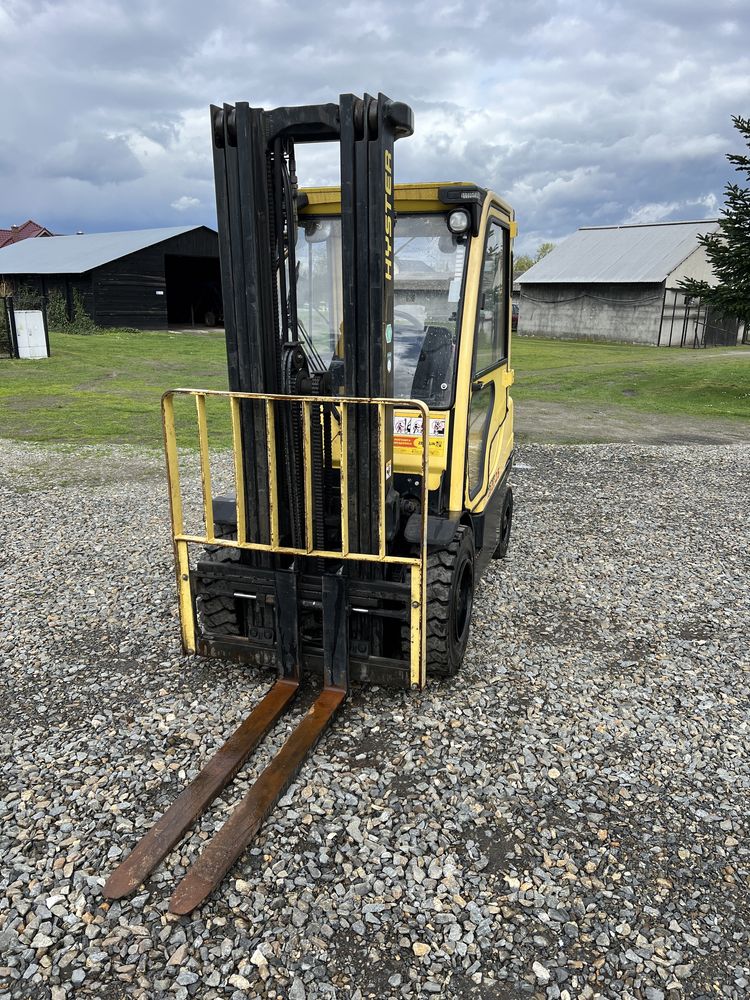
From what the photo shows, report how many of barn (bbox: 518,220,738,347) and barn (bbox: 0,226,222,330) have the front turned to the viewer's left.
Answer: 0

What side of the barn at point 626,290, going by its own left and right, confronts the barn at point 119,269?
right

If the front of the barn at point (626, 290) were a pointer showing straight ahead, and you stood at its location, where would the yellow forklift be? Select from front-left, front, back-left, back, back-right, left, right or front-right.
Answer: front-right

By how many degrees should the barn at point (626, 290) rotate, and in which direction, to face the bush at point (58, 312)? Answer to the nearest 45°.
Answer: approximately 90° to its right

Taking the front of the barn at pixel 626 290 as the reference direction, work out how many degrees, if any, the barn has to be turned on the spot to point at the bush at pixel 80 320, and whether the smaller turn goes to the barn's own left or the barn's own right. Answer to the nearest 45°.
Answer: approximately 90° to the barn's own right

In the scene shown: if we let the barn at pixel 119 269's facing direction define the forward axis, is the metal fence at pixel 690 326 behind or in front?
in front

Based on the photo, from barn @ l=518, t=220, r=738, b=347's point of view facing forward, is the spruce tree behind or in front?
in front

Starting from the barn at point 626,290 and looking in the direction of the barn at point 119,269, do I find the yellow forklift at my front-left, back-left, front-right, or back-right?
front-left

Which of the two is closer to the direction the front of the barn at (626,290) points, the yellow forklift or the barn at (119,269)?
the yellow forklift

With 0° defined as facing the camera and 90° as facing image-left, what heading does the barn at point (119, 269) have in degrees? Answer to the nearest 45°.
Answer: approximately 315°

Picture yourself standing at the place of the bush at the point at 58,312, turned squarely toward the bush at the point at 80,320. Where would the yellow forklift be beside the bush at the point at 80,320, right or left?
right
